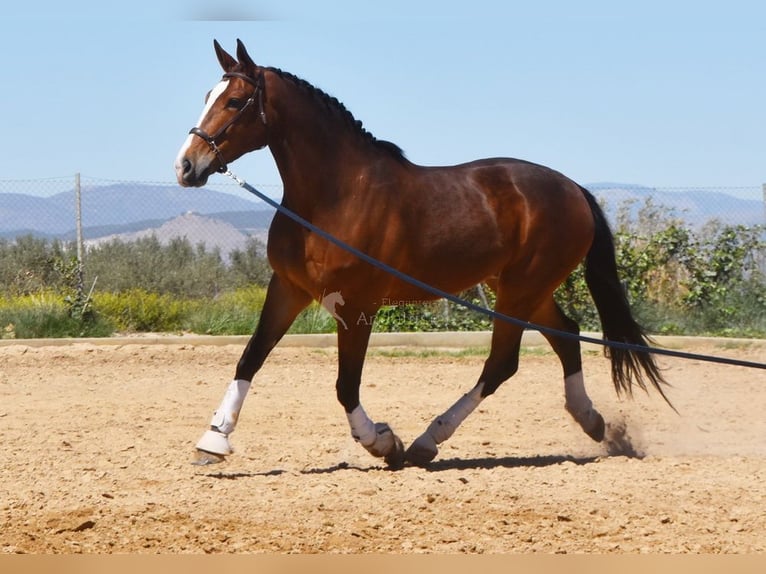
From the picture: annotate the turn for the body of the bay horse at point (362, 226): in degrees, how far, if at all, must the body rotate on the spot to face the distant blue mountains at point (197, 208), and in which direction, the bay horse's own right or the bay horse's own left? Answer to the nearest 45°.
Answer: approximately 90° to the bay horse's own right

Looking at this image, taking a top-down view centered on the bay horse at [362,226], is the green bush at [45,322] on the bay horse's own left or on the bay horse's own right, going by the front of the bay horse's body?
on the bay horse's own right

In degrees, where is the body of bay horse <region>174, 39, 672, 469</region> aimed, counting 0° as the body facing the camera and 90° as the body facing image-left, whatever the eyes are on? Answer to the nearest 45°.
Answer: approximately 90°
